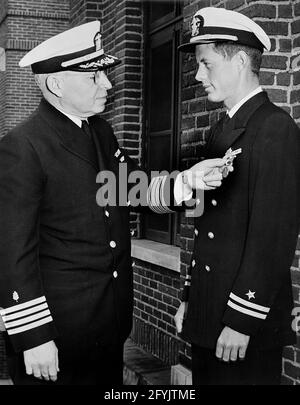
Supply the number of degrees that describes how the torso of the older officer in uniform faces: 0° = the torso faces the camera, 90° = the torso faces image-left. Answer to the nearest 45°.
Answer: approximately 315°

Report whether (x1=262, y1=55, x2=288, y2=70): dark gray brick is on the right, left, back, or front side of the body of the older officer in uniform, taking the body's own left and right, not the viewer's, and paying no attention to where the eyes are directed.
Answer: left

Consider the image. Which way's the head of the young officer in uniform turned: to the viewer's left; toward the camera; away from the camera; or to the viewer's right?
to the viewer's left

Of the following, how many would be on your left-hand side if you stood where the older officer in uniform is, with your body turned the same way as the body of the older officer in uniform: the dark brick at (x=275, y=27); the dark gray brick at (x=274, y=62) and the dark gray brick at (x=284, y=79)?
3

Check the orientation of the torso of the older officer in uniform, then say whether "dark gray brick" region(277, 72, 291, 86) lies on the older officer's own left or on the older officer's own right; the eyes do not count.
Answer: on the older officer's own left

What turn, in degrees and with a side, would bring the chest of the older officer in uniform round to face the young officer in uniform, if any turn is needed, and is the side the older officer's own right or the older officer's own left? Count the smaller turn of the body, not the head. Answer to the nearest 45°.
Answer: approximately 45° to the older officer's own left

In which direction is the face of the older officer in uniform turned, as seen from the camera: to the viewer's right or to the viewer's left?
to the viewer's right
